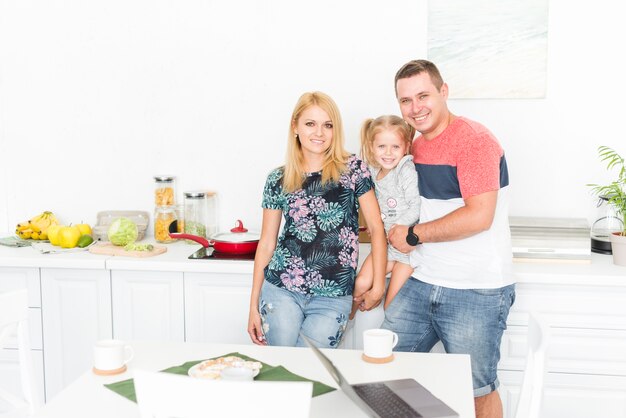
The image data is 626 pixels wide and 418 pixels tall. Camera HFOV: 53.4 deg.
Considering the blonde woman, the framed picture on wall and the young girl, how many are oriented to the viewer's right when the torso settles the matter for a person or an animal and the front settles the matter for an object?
0

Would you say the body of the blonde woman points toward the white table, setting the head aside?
yes

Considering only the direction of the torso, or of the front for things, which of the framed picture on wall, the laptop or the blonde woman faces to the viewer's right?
the laptop

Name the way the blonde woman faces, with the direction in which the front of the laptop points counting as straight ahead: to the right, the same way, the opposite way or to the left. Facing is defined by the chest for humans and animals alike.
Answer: to the right

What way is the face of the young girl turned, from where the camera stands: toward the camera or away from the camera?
toward the camera

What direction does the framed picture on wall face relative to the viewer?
toward the camera

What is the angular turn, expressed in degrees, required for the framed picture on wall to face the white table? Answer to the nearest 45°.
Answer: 0° — it already faces it

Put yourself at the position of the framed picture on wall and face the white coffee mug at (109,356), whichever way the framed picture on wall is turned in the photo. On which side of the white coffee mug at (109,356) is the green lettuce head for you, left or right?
right

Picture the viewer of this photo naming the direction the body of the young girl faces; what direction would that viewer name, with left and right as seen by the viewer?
facing the viewer and to the left of the viewer

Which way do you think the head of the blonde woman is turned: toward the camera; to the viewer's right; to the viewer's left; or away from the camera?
toward the camera

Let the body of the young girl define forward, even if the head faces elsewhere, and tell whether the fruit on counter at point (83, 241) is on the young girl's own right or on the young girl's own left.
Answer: on the young girl's own right

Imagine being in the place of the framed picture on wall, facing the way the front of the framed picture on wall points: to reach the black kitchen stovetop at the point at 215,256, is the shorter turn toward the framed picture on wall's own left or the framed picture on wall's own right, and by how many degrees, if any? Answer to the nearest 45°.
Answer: approximately 45° to the framed picture on wall's own right

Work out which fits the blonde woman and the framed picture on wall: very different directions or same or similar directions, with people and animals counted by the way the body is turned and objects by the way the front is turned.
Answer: same or similar directions

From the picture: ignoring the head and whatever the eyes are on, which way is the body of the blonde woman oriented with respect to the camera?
toward the camera

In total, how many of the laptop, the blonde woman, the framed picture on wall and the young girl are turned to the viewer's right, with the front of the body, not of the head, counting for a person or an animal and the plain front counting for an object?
1
